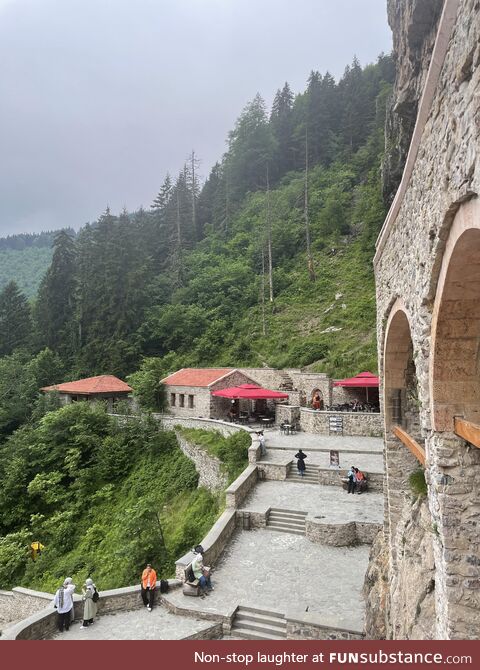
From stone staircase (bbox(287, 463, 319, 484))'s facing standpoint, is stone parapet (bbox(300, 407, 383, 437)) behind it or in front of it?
behind

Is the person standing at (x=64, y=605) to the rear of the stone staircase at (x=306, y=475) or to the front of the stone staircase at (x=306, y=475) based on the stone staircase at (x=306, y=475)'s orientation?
to the front

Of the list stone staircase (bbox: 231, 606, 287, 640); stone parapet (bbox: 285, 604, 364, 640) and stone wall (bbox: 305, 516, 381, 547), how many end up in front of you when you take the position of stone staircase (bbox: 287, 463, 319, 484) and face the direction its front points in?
3

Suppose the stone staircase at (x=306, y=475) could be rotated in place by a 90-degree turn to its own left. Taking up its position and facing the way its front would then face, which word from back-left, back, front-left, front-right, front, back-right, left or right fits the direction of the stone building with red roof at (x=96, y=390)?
back-left

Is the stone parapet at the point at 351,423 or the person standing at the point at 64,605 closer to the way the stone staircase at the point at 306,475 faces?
the person standing

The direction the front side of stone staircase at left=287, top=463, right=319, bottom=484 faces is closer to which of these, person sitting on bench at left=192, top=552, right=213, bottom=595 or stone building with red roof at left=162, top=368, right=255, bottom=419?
the person sitting on bench

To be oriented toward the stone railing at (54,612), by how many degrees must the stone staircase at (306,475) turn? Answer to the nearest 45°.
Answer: approximately 45° to its right

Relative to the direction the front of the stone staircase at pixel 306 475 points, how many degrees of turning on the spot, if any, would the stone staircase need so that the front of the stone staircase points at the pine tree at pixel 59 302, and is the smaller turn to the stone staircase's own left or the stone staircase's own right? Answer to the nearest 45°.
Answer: approximately 135° to the stone staircase's own right

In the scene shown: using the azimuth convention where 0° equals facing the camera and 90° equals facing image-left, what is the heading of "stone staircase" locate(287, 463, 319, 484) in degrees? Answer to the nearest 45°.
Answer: approximately 0°

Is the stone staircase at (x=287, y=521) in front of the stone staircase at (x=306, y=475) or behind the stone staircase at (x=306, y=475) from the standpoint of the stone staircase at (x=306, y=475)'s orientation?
in front

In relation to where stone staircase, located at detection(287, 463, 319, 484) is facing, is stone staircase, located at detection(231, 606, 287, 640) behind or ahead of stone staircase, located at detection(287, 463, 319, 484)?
ahead

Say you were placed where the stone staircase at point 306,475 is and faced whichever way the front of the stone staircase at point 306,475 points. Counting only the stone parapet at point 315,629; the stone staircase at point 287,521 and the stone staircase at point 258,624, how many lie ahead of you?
3
